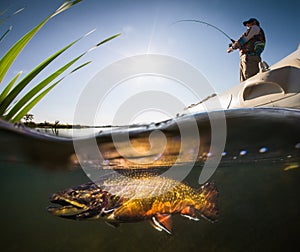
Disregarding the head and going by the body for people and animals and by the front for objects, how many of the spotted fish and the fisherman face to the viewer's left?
2

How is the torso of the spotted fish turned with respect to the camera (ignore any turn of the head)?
to the viewer's left

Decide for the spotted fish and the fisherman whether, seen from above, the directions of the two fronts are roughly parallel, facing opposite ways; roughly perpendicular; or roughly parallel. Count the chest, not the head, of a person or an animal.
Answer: roughly parallel

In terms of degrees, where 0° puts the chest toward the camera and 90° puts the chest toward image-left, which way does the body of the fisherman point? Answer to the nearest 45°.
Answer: approximately 90°
